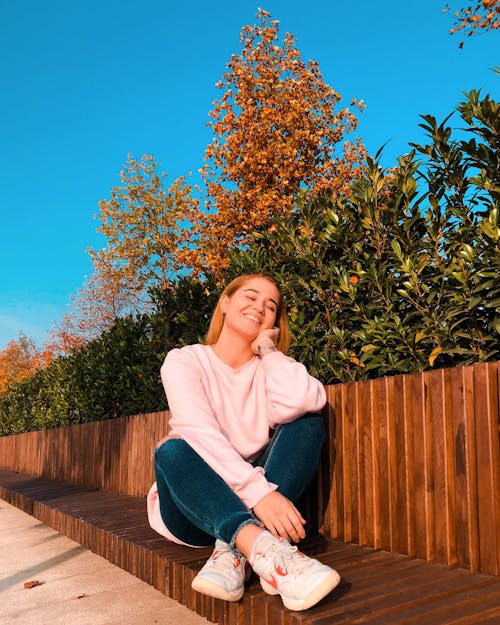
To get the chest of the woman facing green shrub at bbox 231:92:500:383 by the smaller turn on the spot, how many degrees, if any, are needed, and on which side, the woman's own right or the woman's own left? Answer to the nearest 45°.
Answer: approximately 135° to the woman's own left

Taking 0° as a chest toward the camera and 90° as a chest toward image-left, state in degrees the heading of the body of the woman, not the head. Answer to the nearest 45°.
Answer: approximately 0°
